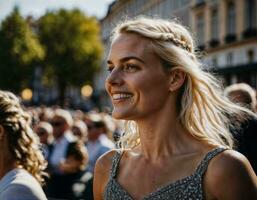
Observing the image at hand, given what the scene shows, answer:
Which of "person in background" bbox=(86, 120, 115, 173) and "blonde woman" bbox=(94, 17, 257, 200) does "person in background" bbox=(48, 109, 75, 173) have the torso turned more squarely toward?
the blonde woman

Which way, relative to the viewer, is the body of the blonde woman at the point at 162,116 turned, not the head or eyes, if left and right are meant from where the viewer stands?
facing the viewer and to the left of the viewer

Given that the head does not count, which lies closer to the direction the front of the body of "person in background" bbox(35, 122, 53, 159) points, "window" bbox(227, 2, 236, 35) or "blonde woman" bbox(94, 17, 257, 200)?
the blonde woman

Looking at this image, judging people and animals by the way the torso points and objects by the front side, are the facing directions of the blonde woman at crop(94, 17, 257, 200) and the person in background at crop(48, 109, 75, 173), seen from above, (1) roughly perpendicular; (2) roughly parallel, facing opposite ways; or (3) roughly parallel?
roughly parallel

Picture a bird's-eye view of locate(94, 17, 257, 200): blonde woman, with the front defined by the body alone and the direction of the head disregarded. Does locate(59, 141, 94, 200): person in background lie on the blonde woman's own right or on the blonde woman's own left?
on the blonde woman's own right

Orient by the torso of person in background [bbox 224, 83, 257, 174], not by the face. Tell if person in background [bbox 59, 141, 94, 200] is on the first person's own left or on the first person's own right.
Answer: on the first person's own right

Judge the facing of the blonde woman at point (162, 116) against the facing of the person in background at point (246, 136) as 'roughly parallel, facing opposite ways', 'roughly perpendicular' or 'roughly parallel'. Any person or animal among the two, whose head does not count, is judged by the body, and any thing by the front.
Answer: roughly parallel

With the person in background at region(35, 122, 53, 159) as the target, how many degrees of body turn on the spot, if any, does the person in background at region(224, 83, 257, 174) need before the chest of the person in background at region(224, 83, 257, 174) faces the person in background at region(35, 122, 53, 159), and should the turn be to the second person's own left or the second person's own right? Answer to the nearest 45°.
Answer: approximately 90° to the second person's own right
